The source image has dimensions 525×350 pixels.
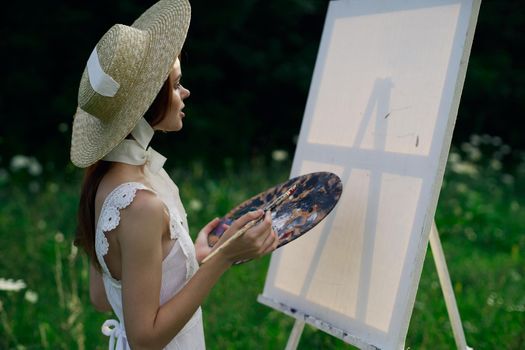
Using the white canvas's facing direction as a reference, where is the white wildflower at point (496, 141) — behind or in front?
behind

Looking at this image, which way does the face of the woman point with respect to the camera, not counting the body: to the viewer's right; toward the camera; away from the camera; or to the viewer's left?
to the viewer's right

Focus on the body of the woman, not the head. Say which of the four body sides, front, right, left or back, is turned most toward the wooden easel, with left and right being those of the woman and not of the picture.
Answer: front

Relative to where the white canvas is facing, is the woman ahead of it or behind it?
ahead

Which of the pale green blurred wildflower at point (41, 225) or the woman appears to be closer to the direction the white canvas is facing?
the woman

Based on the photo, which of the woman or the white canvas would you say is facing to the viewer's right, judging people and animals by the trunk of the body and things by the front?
the woman

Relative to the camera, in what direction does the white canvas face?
facing the viewer and to the left of the viewer

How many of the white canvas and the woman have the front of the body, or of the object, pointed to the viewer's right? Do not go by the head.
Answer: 1

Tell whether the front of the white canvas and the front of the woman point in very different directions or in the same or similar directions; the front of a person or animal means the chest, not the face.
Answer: very different directions

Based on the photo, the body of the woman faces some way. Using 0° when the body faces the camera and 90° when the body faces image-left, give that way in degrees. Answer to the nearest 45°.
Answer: approximately 270°
